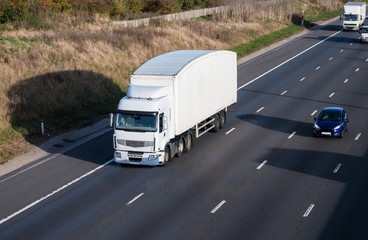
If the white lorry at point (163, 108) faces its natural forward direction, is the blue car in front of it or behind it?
behind

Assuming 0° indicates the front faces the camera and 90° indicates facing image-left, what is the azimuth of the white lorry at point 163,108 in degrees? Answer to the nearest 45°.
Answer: approximately 45°
